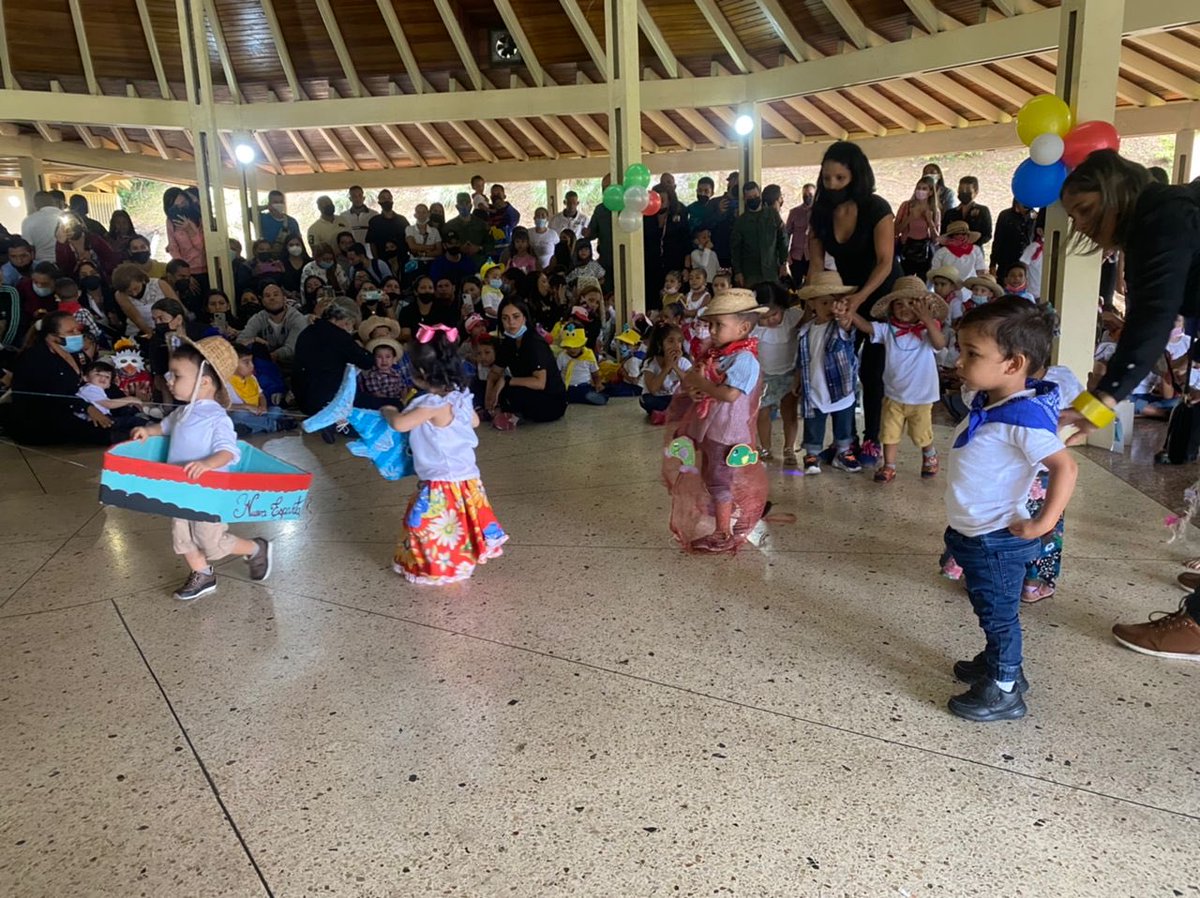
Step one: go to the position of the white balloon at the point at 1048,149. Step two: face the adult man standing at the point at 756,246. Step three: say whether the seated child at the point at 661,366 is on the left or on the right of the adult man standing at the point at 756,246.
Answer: left

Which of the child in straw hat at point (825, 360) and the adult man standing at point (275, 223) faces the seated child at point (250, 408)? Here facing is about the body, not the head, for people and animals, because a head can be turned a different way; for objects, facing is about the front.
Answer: the adult man standing

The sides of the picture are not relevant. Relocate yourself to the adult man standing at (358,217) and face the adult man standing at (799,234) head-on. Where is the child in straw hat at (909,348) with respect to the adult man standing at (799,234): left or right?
right

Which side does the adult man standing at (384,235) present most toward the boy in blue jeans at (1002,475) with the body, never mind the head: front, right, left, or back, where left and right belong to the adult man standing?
front

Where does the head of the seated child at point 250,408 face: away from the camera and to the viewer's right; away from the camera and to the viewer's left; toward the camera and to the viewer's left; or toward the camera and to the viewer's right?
toward the camera and to the viewer's right

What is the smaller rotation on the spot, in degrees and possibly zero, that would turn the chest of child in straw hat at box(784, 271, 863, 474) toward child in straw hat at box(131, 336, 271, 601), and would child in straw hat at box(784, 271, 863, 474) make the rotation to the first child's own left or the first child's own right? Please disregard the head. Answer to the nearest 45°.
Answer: approximately 45° to the first child's own right

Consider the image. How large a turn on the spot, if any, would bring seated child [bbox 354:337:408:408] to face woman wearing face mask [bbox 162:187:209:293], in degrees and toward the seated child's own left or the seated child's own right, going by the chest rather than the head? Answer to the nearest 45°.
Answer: approximately 135° to the seated child's own right

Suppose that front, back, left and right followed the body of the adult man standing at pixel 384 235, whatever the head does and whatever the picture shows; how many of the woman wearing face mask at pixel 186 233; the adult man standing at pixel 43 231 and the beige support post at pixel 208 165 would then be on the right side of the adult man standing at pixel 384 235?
3

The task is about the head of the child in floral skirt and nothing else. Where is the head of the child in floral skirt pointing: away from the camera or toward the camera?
away from the camera

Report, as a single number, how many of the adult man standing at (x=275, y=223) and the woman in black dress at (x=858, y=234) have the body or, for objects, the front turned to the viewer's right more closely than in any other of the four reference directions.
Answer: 0

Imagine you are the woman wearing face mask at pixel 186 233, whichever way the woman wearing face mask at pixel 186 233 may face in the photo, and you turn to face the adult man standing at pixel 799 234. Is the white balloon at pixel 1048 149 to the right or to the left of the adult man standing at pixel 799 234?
right

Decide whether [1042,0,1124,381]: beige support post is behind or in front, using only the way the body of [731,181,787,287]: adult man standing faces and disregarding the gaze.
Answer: in front

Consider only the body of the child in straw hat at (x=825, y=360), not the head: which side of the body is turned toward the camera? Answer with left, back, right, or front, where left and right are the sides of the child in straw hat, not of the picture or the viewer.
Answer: front

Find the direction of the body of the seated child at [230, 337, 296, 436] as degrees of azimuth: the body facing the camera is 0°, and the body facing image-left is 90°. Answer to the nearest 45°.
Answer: approximately 315°

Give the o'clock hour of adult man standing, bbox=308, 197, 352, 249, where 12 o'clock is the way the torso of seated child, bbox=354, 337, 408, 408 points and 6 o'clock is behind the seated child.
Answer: The adult man standing is roughly at 6 o'clock from the seated child.

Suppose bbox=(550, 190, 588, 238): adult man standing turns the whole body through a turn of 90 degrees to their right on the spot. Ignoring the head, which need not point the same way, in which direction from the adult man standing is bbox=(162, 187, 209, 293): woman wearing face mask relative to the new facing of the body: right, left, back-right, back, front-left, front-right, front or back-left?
front

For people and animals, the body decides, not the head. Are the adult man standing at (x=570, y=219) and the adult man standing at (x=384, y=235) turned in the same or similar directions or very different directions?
same or similar directions
